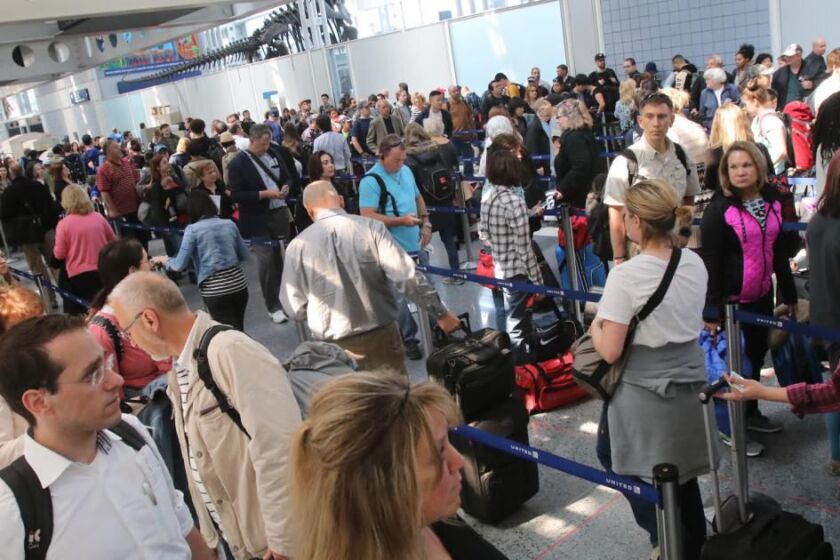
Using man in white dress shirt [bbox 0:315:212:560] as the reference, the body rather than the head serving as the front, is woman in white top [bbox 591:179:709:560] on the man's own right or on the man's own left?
on the man's own left

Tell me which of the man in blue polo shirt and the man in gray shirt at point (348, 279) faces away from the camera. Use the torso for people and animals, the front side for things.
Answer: the man in gray shirt

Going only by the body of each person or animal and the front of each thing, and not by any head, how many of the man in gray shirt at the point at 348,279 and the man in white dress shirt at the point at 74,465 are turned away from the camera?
1

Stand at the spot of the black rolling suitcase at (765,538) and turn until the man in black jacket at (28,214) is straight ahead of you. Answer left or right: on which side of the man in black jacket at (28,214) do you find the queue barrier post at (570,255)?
right

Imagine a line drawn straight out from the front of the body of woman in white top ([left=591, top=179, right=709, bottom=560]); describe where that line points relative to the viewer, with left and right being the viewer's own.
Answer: facing away from the viewer and to the left of the viewer

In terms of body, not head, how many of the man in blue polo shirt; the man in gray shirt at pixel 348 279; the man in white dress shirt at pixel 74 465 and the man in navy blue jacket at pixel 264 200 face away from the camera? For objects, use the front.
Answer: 1

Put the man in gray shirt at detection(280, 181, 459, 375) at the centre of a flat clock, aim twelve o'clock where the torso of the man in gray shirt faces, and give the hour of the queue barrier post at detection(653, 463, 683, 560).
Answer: The queue barrier post is roughly at 5 o'clock from the man in gray shirt.

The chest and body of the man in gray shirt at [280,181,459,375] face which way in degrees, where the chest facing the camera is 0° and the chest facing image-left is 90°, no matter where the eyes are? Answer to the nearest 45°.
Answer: approximately 180°

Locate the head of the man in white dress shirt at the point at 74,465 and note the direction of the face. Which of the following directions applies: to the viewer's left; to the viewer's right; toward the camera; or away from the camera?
to the viewer's right

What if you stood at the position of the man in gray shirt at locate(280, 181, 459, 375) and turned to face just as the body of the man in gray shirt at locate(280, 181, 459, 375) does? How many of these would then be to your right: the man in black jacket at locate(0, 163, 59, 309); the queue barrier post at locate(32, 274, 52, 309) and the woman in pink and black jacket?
1

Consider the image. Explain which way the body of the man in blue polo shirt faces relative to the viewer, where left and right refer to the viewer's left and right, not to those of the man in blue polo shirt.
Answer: facing the viewer and to the right of the viewer

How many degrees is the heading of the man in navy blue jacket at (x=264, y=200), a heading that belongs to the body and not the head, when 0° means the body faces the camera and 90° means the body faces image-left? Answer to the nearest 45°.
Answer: approximately 315°

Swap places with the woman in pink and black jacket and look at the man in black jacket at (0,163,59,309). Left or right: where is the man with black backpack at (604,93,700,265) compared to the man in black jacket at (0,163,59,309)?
right

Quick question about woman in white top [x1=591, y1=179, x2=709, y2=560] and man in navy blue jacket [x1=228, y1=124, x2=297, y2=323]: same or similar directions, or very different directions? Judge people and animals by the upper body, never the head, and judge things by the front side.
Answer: very different directions
